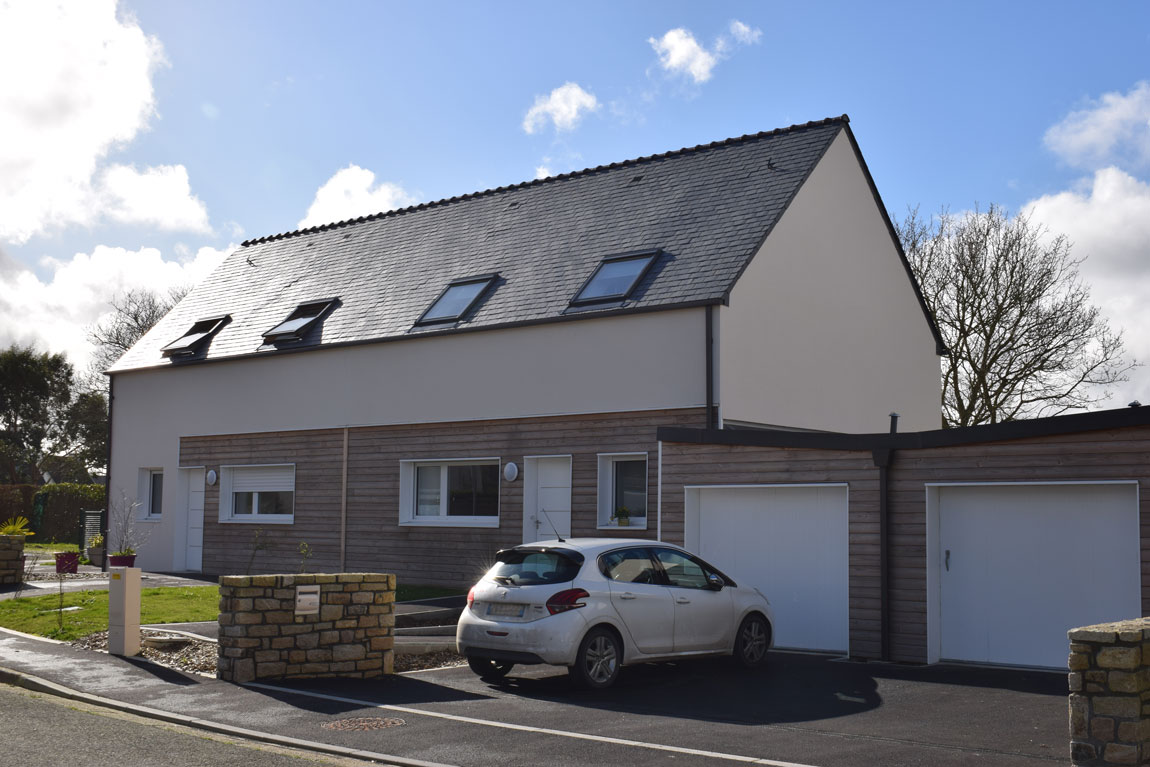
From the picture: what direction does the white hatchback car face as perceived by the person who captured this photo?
facing away from the viewer and to the right of the viewer

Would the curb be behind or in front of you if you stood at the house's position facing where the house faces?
in front

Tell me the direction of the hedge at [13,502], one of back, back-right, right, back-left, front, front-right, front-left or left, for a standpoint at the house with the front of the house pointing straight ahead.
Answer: right

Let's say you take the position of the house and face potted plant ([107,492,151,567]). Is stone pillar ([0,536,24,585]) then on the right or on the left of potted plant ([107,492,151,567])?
left

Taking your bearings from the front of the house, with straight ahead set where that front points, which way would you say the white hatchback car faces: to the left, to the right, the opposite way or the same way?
the opposite way

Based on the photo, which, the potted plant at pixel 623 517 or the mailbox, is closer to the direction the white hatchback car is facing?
the potted plant

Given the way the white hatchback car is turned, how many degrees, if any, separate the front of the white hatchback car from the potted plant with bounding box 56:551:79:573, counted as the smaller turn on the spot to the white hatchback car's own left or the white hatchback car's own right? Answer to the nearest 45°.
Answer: approximately 90° to the white hatchback car's own left

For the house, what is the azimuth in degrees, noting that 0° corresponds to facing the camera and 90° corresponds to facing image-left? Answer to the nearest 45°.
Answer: approximately 45°

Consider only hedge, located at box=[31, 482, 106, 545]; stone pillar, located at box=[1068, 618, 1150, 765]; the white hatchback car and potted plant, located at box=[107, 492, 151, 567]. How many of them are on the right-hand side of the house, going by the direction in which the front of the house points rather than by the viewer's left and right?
2

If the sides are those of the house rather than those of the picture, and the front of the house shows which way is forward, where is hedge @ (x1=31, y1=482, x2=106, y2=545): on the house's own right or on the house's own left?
on the house's own right

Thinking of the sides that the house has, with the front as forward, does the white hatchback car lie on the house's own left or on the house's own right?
on the house's own left

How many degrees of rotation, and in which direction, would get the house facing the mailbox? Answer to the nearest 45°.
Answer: approximately 45° to its left

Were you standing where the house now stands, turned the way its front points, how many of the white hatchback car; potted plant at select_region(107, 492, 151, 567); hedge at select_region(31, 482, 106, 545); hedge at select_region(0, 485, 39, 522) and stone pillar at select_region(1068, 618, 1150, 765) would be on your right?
3

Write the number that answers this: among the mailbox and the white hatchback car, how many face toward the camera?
1

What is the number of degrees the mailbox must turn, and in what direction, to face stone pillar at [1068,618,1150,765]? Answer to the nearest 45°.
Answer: approximately 45° to its left
